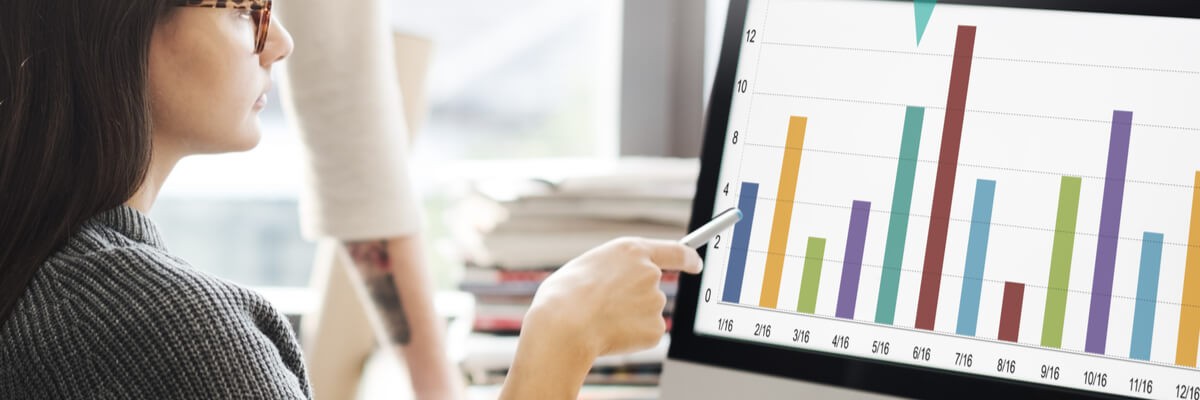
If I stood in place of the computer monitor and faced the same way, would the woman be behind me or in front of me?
in front

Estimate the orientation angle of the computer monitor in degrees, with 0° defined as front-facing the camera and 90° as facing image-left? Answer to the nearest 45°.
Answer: approximately 45°

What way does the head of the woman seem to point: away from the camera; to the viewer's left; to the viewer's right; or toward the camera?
to the viewer's right

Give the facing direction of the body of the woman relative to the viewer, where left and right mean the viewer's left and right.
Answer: facing away from the viewer and to the right of the viewer

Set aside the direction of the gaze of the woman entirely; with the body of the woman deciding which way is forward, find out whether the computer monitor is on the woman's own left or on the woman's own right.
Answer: on the woman's own right
